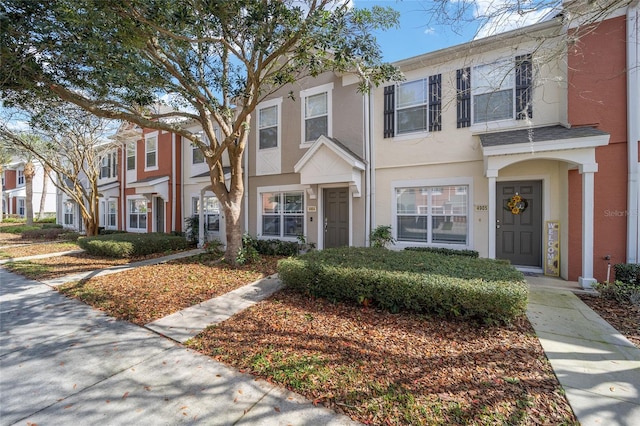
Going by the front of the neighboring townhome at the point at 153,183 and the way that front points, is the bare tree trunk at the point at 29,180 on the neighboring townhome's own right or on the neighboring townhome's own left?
on the neighboring townhome's own right

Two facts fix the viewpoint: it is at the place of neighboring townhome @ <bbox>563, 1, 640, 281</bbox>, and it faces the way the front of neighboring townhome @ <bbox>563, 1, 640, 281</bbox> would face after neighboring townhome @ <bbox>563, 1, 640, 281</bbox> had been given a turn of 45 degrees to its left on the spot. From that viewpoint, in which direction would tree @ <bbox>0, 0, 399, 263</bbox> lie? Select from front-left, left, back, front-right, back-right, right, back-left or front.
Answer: right

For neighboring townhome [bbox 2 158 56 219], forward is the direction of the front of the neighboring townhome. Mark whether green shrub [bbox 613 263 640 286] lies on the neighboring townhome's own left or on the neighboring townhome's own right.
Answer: on the neighboring townhome's own left

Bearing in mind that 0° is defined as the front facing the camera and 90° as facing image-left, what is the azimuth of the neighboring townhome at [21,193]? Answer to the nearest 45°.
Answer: approximately 45°

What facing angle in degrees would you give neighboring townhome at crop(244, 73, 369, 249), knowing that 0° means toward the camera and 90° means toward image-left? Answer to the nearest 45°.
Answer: approximately 45°

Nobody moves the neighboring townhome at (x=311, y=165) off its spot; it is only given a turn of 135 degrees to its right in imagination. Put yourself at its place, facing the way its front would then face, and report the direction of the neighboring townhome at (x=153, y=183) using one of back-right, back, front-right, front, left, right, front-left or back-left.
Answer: front-left

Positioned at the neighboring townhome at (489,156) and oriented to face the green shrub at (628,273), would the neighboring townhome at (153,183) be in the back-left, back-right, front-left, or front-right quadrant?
back-right

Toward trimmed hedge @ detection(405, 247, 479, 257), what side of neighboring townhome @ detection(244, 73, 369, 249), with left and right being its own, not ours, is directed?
left
